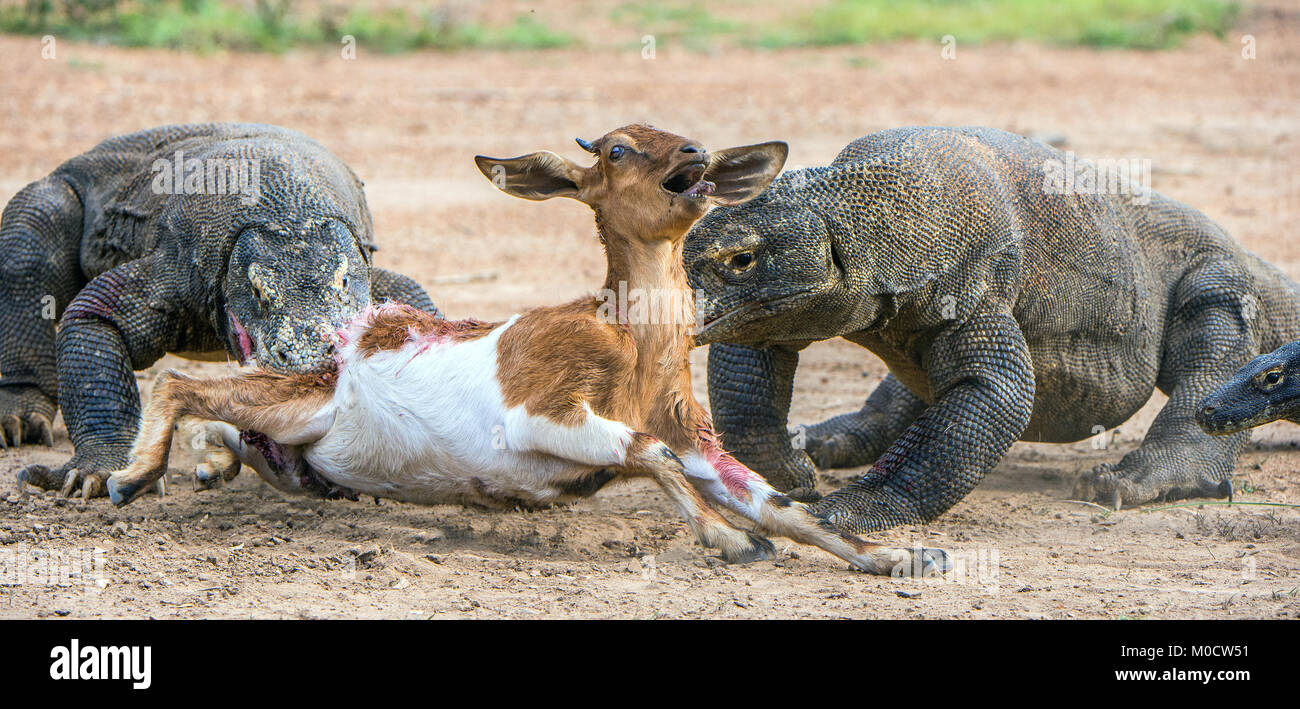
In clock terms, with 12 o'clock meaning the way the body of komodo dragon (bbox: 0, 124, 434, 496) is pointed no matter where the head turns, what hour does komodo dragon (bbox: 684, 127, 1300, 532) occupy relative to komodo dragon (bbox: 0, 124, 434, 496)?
komodo dragon (bbox: 684, 127, 1300, 532) is roughly at 11 o'clock from komodo dragon (bbox: 0, 124, 434, 496).

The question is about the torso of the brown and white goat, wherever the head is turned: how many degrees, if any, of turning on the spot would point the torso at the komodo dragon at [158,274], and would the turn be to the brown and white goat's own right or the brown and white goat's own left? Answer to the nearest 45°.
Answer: approximately 135° to the brown and white goat's own left

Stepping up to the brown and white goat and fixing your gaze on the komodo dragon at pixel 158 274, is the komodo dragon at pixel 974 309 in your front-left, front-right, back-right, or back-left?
back-right

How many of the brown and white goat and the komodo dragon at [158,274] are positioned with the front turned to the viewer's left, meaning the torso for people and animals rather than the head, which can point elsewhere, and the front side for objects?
0

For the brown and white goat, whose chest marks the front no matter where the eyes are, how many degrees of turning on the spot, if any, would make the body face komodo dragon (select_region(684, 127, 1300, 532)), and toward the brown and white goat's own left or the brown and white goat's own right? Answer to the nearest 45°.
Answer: approximately 45° to the brown and white goat's own left

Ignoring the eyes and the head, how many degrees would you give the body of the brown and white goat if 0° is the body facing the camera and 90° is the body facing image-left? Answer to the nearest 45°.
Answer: approximately 270°

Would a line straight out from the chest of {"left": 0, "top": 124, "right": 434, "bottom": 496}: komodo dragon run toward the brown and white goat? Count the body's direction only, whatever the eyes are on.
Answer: yes
